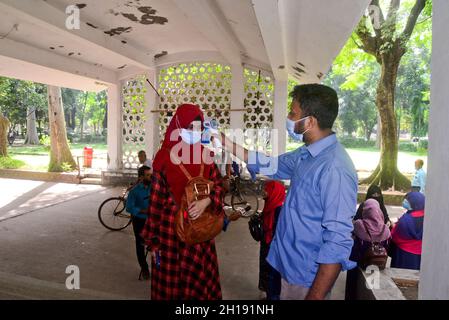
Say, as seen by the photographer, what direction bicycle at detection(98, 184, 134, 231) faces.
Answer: facing to the left of the viewer

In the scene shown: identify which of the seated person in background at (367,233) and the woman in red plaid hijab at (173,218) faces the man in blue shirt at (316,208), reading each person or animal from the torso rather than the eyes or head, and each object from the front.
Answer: the woman in red plaid hijab

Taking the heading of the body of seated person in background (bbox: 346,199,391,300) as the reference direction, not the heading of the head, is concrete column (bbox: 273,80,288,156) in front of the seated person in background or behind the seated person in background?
in front

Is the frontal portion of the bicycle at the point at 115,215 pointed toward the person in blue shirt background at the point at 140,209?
no

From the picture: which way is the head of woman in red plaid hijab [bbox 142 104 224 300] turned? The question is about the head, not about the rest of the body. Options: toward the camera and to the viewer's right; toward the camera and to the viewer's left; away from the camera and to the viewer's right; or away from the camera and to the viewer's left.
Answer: toward the camera and to the viewer's right

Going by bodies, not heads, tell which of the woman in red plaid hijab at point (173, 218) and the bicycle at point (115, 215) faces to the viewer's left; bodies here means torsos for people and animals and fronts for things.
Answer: the bicycle

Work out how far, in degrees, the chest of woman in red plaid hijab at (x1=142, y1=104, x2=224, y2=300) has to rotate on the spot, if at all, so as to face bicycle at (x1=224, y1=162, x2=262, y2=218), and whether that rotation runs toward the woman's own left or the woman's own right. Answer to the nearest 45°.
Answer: approximately 135° to the woman's own left

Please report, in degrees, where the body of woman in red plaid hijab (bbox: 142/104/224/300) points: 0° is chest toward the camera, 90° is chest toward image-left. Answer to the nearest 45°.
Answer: approximately 315°

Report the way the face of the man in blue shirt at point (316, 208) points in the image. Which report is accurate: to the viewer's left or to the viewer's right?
to the viewer's left

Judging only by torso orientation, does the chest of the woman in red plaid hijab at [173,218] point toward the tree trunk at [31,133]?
no
